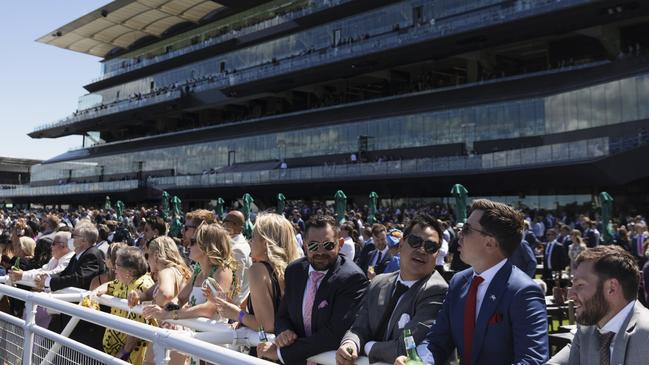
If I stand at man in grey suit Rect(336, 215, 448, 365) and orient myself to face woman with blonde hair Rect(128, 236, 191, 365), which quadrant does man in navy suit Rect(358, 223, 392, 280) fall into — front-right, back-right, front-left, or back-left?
front-right

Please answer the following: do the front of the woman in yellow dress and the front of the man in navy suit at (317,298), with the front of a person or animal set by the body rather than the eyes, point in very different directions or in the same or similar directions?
same or similar directions

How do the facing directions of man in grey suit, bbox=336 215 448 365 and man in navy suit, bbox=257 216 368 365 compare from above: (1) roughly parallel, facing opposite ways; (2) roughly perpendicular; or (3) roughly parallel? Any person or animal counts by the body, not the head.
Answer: roughly parallel

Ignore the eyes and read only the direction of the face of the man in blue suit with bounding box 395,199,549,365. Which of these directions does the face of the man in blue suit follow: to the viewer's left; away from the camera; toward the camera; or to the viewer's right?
to the viewer's left

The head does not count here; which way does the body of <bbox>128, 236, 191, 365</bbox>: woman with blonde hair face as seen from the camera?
to the viewer's left

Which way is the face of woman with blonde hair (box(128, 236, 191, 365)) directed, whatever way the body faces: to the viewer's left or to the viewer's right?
to the viewer's left

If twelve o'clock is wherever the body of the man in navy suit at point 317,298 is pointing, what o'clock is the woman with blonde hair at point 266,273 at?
The woman with blonde hair is roughly at 3 o'clock from the man in navy suit.

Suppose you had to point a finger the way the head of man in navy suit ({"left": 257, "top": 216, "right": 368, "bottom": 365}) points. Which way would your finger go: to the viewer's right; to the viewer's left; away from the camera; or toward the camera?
toward the camera

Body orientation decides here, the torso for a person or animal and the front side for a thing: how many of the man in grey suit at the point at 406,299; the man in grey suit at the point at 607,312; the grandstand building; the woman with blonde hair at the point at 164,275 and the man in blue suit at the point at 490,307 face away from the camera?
0

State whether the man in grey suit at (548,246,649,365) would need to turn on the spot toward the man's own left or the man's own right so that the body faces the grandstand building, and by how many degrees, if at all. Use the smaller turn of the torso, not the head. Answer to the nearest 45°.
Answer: approximately 135° to the man's own right

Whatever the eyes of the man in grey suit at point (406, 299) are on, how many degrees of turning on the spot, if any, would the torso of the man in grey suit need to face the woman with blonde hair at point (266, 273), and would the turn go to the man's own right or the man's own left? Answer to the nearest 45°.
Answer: approximately 90° to the man's own right

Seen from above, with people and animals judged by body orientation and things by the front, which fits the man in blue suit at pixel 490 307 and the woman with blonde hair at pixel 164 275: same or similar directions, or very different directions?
same or similar directions

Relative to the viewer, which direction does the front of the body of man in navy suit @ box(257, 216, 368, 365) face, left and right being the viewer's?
facing the viewer and to the left of the viewer
